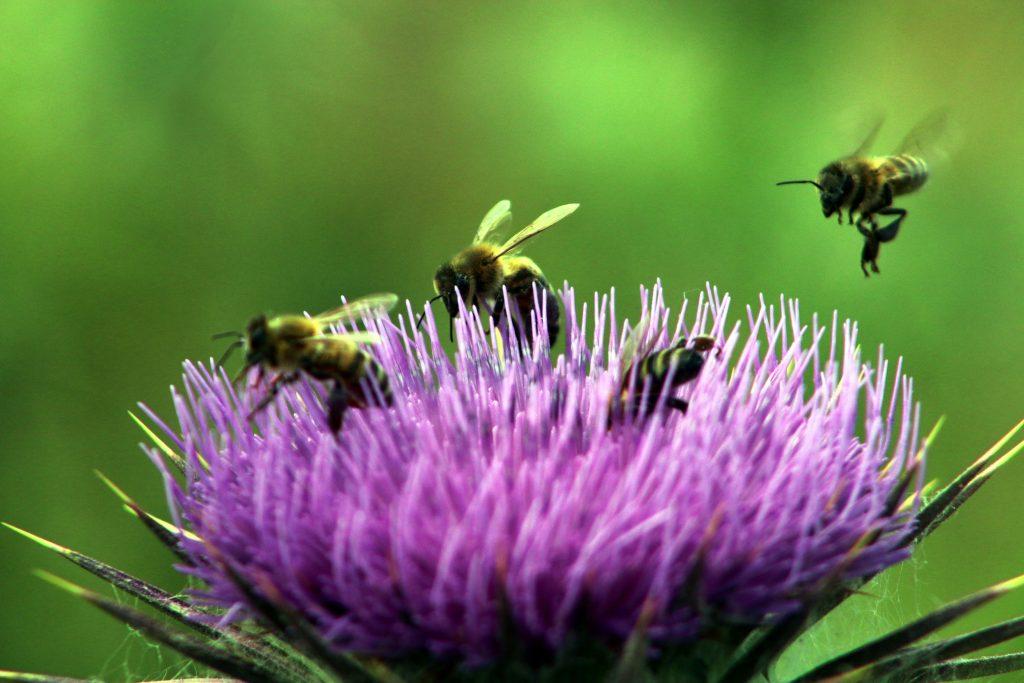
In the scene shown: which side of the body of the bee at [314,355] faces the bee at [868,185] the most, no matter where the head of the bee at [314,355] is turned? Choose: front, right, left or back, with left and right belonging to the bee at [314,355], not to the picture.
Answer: back

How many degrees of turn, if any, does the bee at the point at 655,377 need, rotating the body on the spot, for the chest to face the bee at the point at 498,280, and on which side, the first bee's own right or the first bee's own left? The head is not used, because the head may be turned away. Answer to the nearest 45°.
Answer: approximately 135° to the first bee's own left

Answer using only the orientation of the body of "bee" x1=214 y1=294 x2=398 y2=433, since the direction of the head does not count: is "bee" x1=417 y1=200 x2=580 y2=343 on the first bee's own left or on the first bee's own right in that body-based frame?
on the first bee's own right

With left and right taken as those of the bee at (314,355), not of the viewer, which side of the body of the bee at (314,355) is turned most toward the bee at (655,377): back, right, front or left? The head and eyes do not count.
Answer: back

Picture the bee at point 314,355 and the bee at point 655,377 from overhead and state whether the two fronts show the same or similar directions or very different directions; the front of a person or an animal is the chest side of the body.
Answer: very different directions

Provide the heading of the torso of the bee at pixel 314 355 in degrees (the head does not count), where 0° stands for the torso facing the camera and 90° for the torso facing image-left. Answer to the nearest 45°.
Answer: approximately 90°

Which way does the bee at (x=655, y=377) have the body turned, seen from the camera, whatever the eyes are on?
to the viewer's right

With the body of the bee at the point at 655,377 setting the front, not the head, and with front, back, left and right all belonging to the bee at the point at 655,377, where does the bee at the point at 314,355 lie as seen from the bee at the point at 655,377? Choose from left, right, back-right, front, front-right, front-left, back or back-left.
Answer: back
